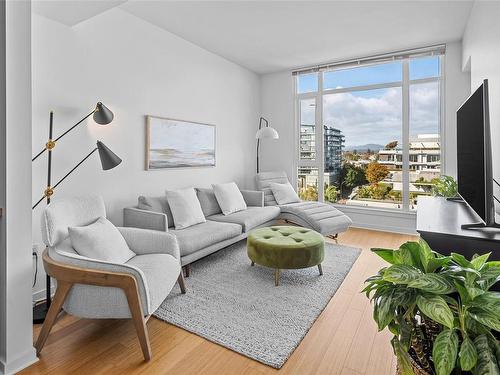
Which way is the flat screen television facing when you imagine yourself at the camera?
facing to the left of the viewer

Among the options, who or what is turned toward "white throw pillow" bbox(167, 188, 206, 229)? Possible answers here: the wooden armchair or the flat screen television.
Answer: the flat screen television

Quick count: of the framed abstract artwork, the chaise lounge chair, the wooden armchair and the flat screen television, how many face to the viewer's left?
1

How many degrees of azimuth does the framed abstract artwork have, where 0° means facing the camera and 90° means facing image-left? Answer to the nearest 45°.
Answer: approximately 315°

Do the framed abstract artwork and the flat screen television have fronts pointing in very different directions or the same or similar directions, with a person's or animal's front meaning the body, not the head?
very different directions

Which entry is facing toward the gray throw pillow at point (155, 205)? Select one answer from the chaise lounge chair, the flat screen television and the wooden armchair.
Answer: the flat screen television

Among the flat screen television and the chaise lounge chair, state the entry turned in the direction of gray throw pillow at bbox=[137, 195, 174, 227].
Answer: the flat screen television

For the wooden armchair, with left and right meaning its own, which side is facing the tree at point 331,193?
left

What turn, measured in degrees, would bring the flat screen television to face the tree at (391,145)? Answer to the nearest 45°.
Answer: approximately 90° to its right

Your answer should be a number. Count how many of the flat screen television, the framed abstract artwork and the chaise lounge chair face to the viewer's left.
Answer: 1

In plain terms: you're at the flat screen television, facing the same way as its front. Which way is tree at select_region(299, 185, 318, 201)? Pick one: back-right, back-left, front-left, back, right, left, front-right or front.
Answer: front-right

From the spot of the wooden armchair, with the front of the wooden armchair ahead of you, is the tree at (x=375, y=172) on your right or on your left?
on your left

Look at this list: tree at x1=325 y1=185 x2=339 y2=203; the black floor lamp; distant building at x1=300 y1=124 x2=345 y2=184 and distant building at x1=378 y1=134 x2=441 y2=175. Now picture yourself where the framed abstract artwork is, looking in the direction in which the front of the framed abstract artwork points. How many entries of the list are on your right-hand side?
1

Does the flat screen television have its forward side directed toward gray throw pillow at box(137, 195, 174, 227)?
yes

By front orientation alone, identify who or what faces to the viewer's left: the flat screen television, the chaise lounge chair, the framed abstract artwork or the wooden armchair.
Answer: the flat screen television

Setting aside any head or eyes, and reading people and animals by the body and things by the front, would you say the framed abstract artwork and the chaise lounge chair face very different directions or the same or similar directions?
same or similar directions

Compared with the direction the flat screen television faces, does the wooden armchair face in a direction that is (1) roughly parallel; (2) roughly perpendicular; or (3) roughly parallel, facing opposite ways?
roughly parallel, facing opposite ways

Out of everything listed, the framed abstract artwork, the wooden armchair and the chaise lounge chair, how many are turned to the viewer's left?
0

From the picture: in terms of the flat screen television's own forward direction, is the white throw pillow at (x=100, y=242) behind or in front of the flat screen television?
in front

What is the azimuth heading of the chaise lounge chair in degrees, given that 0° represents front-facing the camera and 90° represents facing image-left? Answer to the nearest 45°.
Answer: approximately 315°
